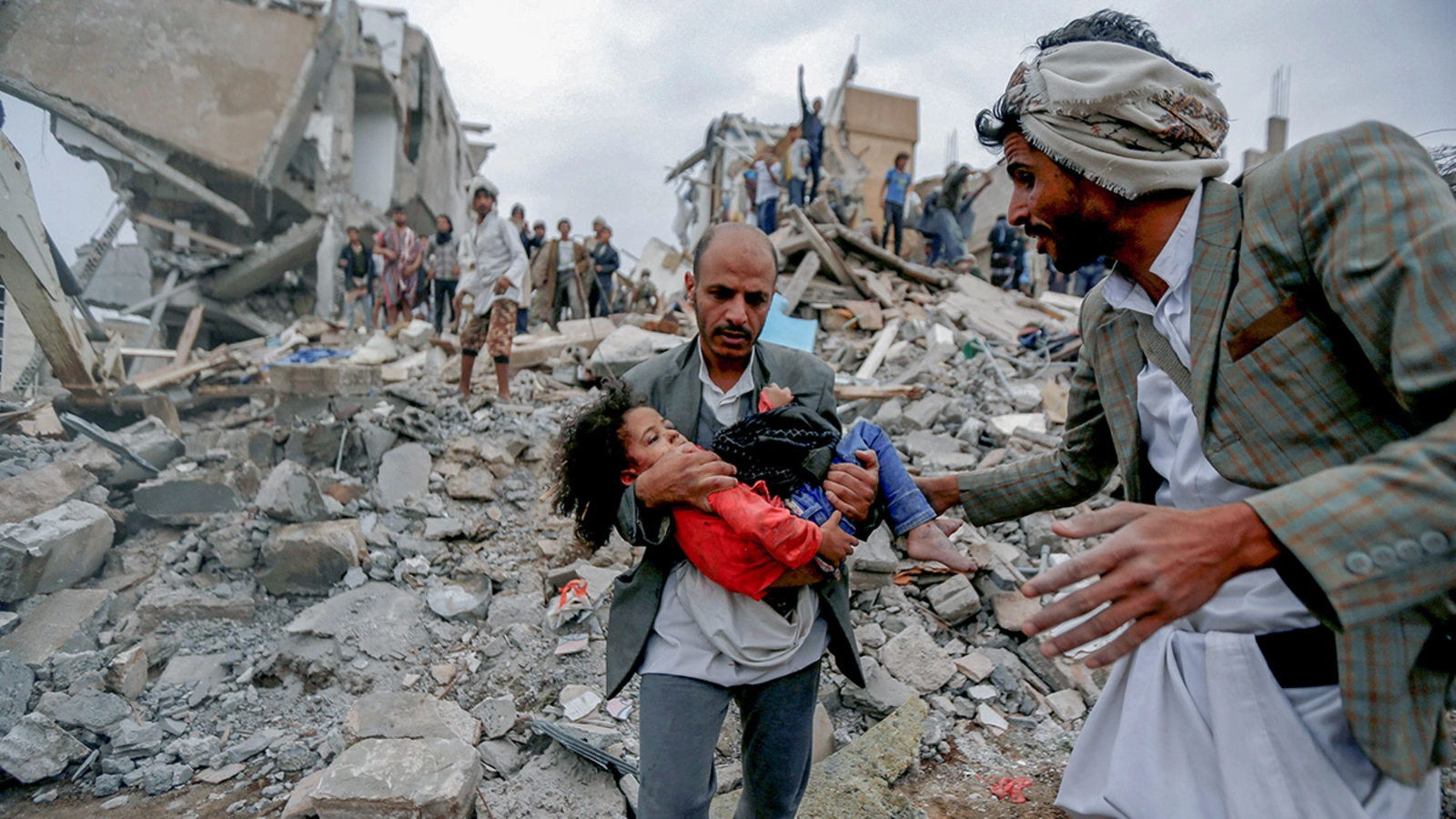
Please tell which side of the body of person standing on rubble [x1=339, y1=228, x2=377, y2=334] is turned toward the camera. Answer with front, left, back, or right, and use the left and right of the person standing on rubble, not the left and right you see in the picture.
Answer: front

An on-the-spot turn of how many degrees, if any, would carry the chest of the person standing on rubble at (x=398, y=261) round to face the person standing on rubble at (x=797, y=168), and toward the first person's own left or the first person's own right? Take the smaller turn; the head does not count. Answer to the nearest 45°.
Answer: approximately 90° to the first person's own left

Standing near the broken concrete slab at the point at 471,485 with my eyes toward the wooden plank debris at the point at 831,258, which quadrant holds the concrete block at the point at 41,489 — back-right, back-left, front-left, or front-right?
back-left

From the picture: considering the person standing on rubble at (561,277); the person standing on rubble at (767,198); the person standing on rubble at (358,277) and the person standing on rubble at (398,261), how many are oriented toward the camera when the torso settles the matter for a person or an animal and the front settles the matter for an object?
4

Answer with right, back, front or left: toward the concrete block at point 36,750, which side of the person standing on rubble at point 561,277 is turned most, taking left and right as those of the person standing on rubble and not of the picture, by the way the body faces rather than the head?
front

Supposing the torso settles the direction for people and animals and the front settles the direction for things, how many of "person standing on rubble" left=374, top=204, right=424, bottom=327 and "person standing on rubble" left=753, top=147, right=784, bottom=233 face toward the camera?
2

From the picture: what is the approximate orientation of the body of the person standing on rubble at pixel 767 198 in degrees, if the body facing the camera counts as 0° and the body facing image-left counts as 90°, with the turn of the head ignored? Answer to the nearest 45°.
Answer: approximately 0°

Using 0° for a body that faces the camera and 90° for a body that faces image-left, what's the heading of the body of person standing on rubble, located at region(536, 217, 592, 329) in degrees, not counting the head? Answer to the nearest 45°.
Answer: approximately 0°

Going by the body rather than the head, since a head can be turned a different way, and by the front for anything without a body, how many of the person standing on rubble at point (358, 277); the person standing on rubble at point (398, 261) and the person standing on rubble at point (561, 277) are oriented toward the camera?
3

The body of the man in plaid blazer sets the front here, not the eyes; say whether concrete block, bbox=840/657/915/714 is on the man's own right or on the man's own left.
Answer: on the man's own right

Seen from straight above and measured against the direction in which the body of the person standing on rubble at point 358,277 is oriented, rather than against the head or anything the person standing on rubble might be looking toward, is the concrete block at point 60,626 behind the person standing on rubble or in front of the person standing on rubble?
in front

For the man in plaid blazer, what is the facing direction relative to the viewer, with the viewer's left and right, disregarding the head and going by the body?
facing the viewer and to the left of the viewer

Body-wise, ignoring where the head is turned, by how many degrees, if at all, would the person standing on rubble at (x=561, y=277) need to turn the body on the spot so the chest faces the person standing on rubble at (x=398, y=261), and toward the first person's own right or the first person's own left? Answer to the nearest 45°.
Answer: approximately 90° to the first person's own right
